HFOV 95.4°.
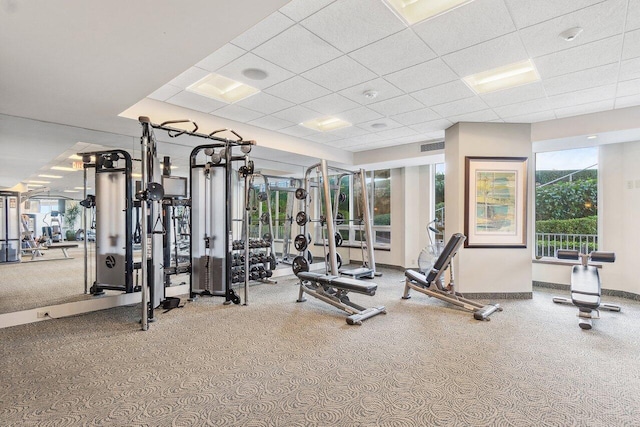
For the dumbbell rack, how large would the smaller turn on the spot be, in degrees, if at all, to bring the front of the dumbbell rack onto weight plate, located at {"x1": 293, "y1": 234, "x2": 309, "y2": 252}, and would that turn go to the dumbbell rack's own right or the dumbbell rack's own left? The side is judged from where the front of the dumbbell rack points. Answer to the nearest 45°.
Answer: approximately 45° to the dumbbell rack's own left

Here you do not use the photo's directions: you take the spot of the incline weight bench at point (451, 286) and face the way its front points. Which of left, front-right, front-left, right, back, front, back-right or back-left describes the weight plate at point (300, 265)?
front-left

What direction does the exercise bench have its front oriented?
away from the camera

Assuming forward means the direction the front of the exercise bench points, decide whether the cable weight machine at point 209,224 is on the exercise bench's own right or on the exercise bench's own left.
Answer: on the exercise bench's own left
